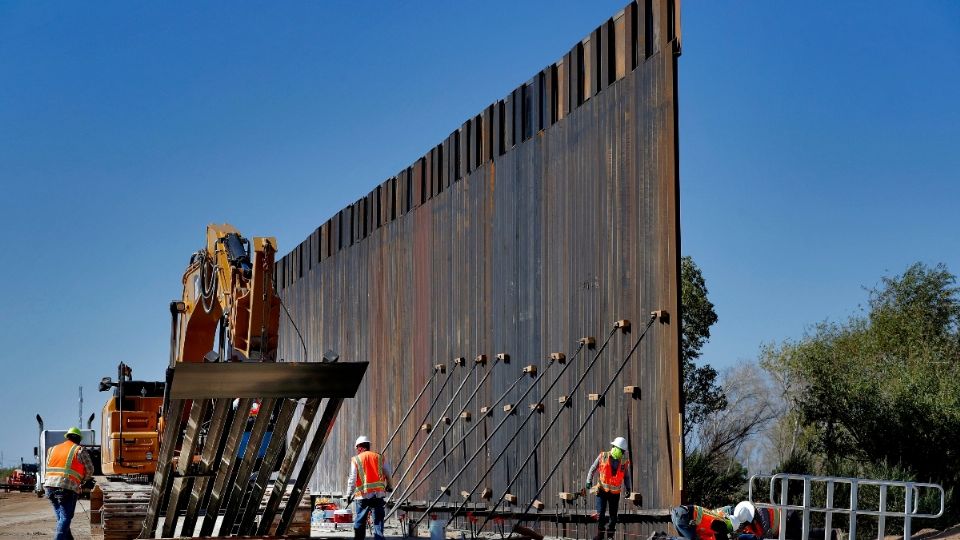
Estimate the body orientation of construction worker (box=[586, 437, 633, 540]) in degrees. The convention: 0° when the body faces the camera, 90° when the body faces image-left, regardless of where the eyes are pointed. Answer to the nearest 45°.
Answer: approximately 0°

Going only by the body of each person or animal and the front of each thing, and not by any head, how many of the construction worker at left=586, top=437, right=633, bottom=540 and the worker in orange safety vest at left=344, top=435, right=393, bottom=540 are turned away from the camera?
1
